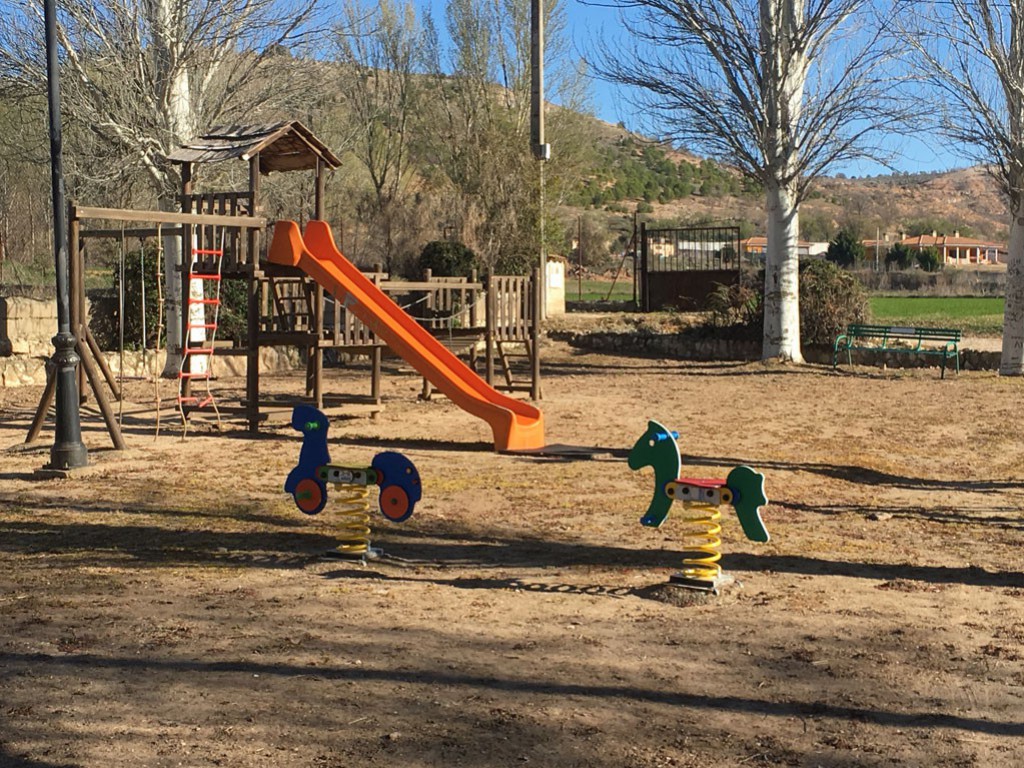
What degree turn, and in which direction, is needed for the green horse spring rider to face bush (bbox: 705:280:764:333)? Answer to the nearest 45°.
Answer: approximately 90° to its right

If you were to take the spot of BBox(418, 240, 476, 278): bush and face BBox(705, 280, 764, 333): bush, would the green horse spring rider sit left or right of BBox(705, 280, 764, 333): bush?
right

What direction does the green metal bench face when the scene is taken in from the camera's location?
facing the viewer and to the left of the viewer

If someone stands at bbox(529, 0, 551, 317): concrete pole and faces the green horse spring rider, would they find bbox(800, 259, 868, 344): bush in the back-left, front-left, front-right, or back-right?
front-left

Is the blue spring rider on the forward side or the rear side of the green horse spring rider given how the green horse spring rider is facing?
on the forward side

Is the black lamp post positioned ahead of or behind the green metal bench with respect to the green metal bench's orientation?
ahead

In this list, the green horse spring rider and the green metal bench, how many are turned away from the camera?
0

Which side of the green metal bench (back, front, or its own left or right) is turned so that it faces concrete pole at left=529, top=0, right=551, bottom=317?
right

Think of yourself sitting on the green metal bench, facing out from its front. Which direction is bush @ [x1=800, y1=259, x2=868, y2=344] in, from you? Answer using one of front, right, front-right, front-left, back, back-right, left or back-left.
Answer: right

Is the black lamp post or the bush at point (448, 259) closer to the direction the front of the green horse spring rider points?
the black lamp post

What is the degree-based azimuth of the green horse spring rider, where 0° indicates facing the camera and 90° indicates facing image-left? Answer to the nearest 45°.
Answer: approximately 90°

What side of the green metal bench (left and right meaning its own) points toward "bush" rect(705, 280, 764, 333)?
right
